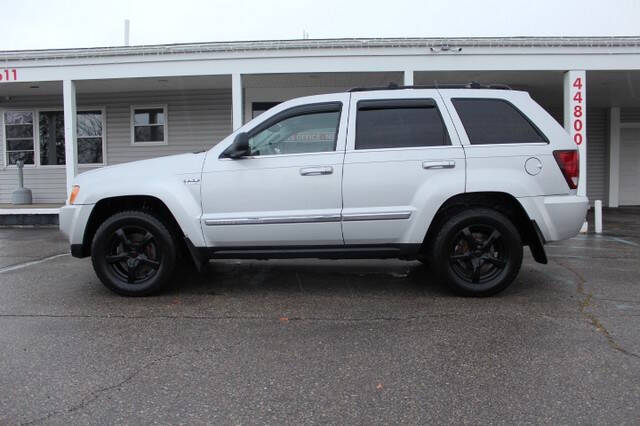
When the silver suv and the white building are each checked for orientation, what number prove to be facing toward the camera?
1

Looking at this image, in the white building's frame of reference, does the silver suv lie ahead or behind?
ahead

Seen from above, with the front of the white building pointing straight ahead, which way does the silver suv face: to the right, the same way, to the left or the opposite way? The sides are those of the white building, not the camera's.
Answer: to the right

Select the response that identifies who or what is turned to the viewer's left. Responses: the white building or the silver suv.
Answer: the silver suv

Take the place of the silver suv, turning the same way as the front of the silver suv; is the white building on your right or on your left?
on your right

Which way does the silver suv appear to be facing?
to the viewer's left
